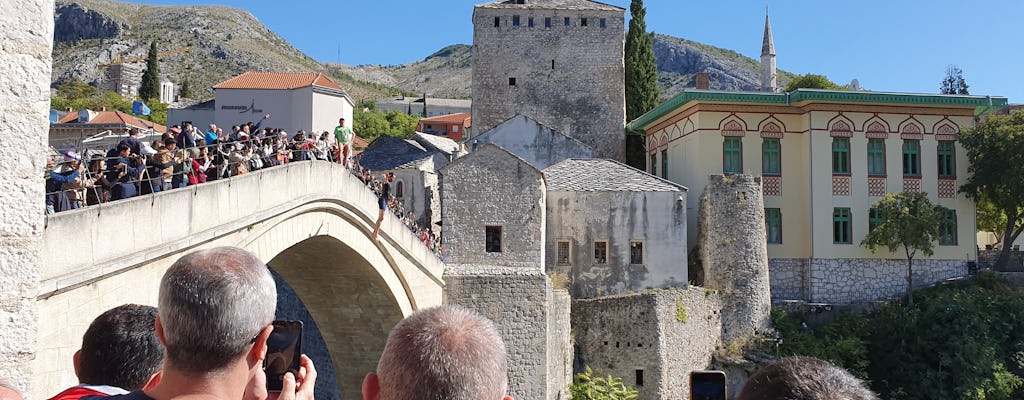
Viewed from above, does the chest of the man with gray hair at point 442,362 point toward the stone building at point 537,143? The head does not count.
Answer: yes

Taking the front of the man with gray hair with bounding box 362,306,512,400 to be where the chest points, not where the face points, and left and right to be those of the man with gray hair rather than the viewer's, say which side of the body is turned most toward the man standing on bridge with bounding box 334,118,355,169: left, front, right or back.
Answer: front

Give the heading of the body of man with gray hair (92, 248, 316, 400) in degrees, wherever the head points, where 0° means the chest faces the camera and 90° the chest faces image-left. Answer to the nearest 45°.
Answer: approximately 225°

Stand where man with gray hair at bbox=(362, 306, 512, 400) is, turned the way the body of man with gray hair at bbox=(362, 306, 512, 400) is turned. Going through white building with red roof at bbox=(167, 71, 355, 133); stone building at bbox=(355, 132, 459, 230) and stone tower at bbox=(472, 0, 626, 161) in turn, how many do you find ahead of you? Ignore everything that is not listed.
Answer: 3

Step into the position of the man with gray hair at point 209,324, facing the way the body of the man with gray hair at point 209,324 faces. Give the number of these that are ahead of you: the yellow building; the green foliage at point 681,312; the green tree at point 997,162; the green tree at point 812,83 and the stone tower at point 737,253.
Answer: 5

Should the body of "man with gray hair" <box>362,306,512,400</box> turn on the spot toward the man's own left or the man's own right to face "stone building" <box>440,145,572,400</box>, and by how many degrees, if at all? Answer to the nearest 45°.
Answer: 0° — they already face it

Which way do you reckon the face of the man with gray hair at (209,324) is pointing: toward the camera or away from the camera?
away from the camera

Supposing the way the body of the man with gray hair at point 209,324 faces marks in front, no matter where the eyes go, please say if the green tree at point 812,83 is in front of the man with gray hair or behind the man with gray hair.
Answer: in front

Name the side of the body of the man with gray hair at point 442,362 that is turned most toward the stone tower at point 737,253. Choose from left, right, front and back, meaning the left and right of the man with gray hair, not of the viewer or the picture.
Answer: front

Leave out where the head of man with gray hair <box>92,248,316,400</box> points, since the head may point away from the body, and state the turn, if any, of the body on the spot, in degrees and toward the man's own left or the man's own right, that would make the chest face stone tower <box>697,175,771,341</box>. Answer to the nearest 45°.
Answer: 0° — they already face it

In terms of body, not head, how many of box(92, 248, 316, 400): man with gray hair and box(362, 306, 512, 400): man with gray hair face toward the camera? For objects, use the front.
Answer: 0

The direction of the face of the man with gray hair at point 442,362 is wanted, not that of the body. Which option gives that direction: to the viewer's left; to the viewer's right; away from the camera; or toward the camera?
away from the camera

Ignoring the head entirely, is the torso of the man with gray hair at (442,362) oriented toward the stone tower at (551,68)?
yes

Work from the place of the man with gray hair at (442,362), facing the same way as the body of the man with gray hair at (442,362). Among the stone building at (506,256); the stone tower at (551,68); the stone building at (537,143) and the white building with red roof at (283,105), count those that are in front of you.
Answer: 4

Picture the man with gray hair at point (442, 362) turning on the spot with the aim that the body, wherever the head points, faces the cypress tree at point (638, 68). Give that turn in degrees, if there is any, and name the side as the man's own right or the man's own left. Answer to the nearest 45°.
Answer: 0° — they already face it

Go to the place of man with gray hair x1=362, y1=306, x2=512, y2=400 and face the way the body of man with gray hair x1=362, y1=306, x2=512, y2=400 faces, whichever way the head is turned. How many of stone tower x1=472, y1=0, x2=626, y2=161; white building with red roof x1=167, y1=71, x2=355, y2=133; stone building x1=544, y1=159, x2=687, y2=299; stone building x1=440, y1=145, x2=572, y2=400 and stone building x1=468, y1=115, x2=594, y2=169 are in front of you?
5

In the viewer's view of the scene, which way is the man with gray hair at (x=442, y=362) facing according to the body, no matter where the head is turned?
away from the camera
